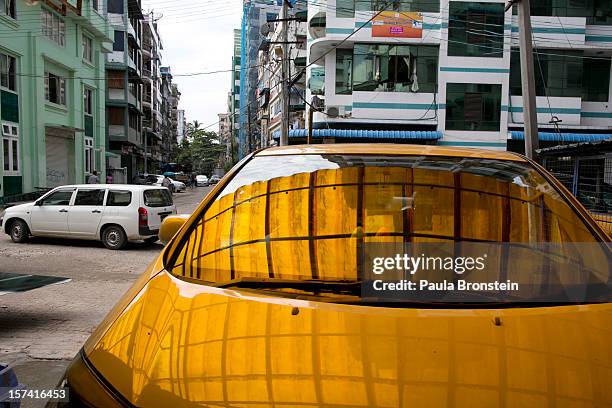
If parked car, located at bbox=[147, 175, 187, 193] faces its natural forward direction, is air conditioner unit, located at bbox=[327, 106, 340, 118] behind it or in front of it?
in front

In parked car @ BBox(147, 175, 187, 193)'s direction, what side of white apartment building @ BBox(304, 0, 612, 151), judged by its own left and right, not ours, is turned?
right

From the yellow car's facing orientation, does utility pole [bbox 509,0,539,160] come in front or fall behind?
behind

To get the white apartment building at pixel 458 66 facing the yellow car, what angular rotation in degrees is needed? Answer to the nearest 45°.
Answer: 0° — it already faces it

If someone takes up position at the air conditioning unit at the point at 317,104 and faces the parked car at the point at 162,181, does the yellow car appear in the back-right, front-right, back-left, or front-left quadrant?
back-left

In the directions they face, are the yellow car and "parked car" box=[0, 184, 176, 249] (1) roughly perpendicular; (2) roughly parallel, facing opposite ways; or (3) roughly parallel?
roughly perpendicular

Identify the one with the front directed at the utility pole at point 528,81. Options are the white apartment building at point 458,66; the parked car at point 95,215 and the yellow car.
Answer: the white apartment building
